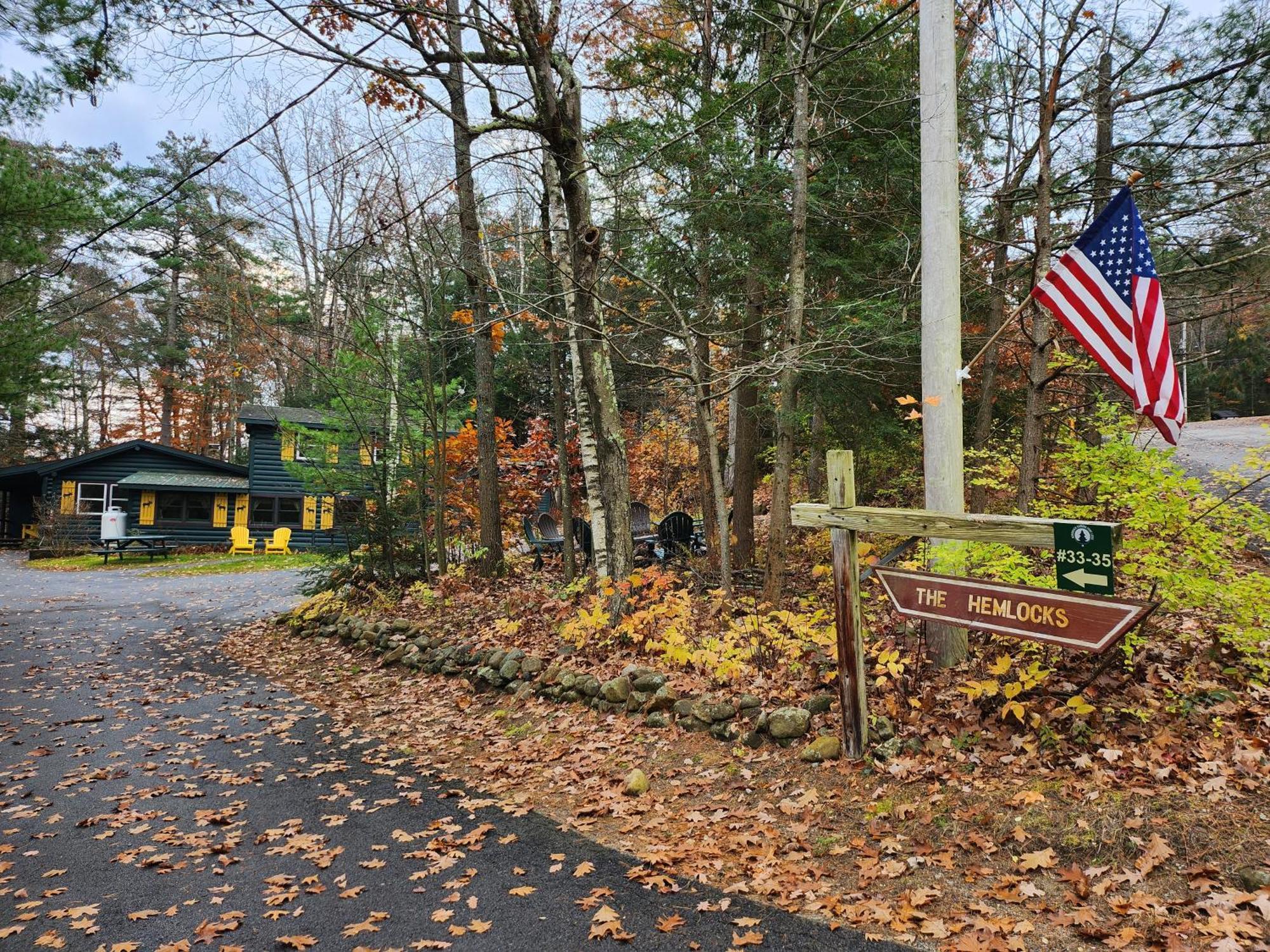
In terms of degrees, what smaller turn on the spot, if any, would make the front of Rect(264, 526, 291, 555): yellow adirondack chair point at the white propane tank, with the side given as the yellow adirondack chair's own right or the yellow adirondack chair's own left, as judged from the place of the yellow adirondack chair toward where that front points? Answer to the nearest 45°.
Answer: approximately 45° to the yellow adirondack chair's own right

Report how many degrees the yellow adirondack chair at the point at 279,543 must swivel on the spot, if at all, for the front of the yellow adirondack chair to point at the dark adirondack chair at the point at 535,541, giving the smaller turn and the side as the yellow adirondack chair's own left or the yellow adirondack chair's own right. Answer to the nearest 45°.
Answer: approximately 45° to the yellow adirondack chair's own left

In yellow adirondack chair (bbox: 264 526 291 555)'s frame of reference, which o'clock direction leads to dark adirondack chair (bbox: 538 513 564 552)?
The dark adirondack chair is roughly at 10 o'clock from the yellow adirondack chair.

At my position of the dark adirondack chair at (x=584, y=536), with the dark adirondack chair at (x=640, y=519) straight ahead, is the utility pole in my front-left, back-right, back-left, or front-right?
back-right

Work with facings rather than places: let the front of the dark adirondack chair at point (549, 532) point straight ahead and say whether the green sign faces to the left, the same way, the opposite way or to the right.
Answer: to the right

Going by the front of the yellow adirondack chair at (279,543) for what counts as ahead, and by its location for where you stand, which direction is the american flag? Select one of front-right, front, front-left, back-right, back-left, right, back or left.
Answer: front-left
